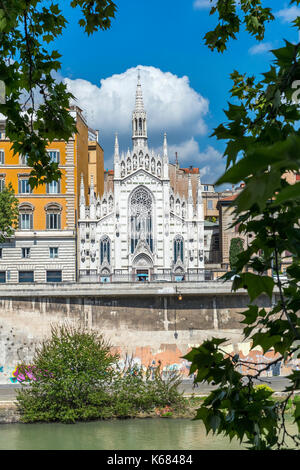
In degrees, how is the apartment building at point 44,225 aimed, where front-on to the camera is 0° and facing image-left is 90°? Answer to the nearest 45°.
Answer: approximately 0°

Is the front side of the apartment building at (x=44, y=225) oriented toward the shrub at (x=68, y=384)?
yes

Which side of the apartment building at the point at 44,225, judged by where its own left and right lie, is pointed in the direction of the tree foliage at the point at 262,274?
front

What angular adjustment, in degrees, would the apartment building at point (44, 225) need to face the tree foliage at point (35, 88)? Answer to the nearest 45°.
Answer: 0° — it already faces it
